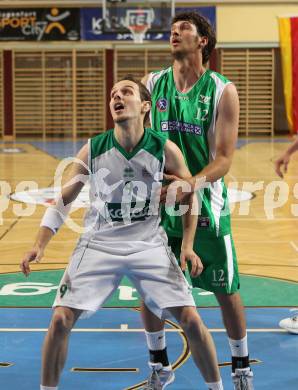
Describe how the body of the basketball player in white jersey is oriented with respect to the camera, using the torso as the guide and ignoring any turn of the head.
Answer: toward the camera

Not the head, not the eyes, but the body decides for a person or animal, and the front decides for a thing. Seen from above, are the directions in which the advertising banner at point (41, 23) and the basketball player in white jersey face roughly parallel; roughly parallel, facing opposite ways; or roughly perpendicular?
roughly parallel

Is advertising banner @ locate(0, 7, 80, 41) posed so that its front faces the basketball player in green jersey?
yes

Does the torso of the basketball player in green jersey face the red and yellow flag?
no

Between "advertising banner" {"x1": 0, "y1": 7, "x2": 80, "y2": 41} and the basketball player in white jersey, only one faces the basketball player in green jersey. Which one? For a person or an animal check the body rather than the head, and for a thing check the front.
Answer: the advertising banner

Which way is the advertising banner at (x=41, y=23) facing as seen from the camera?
toward the camera

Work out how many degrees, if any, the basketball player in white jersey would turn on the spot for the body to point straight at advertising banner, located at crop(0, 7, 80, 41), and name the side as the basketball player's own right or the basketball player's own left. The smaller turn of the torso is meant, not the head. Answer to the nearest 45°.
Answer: approximately 180°

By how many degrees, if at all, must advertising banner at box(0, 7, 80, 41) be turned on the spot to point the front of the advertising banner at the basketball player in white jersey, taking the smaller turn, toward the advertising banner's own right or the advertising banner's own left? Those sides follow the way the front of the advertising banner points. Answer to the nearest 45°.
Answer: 0° — it already faces them

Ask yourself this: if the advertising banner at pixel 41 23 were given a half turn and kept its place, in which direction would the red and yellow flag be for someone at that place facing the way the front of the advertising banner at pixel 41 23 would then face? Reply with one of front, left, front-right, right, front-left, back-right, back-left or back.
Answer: right

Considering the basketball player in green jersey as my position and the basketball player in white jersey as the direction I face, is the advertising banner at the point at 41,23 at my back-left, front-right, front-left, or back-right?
back-right

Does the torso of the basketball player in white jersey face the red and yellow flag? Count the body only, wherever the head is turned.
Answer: no

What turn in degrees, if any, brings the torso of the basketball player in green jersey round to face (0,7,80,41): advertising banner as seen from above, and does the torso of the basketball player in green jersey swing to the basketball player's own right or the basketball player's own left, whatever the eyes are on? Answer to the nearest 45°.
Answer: approximately 135° to the basketball player's own right

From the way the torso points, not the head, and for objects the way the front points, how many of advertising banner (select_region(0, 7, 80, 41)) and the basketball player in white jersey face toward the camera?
2

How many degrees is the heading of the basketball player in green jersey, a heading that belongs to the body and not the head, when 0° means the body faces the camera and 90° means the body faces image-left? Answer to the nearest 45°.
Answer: approximately 45°
